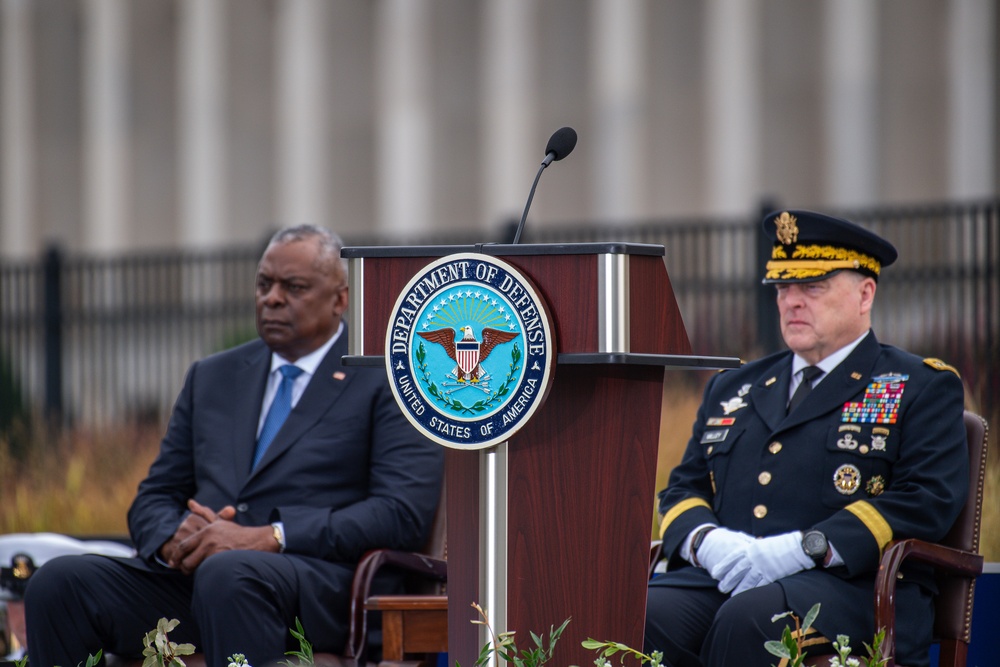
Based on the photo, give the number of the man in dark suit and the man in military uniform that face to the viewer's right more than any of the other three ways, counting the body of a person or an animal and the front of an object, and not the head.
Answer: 0

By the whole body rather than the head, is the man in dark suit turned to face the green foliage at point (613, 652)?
no

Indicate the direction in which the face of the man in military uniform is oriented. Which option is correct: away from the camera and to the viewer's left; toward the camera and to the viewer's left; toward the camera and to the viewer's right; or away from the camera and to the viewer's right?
toward the camera and to the viewer's left

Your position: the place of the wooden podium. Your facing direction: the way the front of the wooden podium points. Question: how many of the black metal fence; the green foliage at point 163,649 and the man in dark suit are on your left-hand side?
0

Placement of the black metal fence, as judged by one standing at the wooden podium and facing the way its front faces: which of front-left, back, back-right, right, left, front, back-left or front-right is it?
back-right

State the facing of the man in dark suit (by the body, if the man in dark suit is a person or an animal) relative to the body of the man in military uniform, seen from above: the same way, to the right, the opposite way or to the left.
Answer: the same way

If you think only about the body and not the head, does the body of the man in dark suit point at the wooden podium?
no

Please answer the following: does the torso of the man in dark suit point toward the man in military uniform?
no

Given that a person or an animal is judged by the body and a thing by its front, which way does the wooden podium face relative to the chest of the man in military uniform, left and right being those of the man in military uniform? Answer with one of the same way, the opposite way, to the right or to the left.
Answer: the same way

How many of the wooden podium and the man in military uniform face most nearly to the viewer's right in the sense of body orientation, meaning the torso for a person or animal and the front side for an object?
0

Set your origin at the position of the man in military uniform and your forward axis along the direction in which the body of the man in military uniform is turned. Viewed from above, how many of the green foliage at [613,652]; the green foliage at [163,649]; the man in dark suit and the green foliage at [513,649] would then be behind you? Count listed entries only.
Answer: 0

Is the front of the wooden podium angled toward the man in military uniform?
no

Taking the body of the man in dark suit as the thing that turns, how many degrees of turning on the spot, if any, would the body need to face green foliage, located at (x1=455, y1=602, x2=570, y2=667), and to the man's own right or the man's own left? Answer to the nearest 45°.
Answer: approximately 45° to the man's own left

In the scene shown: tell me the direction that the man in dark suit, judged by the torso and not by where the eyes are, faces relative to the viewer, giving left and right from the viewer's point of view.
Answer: facing the viewer and to the left of the viewer

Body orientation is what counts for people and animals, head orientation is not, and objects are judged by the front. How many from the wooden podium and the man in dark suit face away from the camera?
0

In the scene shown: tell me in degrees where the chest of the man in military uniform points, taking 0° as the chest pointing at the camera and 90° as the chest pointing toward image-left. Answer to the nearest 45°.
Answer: approximately 45°

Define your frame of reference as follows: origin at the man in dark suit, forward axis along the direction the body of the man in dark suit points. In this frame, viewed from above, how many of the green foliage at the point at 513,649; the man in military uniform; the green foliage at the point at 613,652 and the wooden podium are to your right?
0

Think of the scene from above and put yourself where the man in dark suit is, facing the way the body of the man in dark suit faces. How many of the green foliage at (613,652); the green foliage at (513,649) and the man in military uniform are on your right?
0

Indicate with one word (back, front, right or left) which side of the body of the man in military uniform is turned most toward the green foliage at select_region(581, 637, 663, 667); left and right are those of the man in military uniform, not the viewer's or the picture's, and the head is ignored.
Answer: front

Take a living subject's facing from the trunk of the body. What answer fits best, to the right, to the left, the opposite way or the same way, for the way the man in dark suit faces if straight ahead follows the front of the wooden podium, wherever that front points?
the same way
